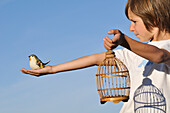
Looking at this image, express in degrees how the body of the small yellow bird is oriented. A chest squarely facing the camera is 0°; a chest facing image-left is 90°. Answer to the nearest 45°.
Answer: approximately 90°
